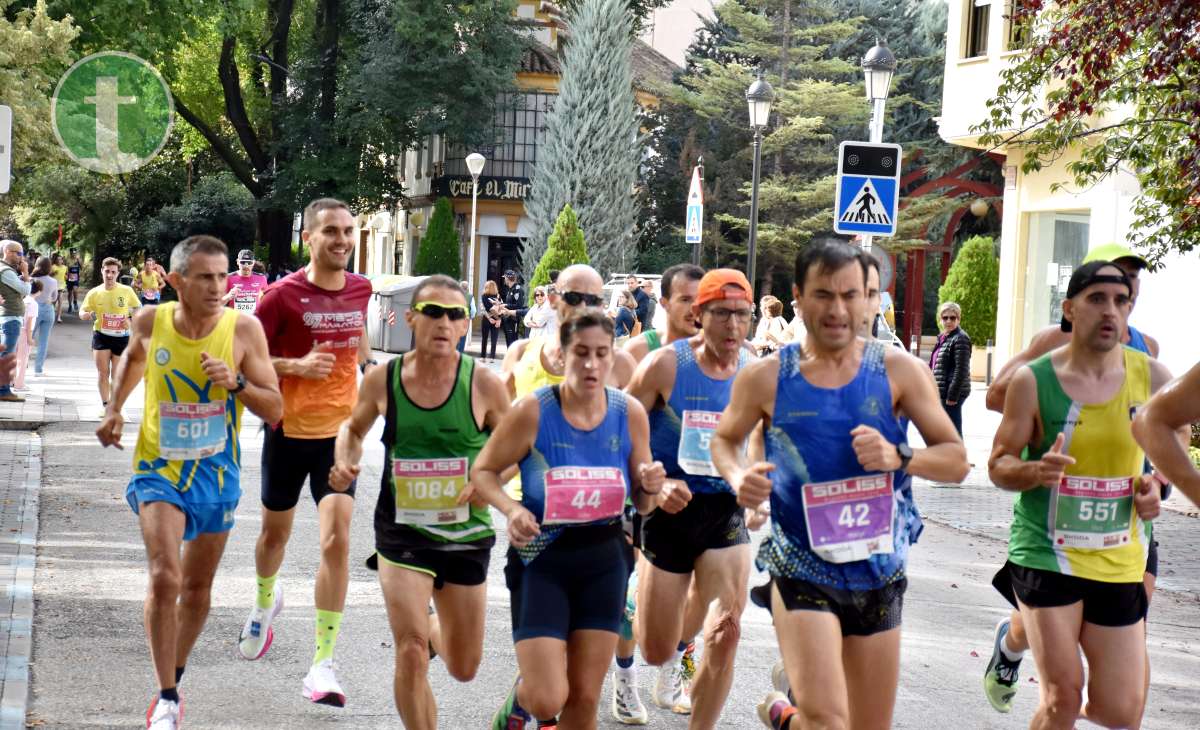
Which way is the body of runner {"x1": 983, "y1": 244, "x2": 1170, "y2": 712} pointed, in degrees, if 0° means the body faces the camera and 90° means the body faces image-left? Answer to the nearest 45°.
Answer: approximately 315°

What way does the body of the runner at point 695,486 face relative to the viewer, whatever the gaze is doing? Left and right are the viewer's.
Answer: facing the viewer and to the right of the viewer

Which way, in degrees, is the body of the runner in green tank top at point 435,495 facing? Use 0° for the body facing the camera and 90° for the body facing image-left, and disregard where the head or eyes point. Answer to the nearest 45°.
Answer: approximately 0°

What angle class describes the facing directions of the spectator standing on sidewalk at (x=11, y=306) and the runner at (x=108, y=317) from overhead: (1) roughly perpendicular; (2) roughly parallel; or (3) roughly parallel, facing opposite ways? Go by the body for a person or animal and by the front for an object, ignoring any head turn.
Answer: roughly perpendicular

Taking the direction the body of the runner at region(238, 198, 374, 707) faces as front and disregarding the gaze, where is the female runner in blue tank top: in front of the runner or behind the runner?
in front

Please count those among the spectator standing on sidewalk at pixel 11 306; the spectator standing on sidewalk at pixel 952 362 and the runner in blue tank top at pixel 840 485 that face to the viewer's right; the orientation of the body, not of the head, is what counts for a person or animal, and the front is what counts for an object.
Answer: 1

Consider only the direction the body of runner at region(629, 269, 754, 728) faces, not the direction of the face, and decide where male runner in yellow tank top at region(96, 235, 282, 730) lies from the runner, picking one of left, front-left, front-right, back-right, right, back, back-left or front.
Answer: back-right

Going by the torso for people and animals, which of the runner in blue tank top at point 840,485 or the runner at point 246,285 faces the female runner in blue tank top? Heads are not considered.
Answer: the runner

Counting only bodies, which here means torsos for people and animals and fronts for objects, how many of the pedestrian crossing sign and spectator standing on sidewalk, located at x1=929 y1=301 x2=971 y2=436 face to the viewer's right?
0

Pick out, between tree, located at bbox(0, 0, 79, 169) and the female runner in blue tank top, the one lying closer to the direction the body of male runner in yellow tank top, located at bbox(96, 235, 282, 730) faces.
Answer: the female runner in blue tank top

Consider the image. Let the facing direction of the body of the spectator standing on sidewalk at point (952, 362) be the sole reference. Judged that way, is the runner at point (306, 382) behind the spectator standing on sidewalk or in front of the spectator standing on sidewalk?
in front
